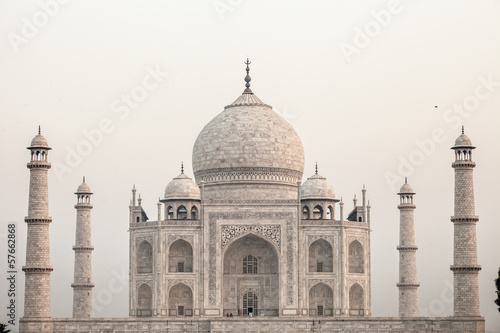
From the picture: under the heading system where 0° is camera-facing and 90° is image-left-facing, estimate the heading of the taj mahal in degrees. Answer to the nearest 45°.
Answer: approximately 0°
